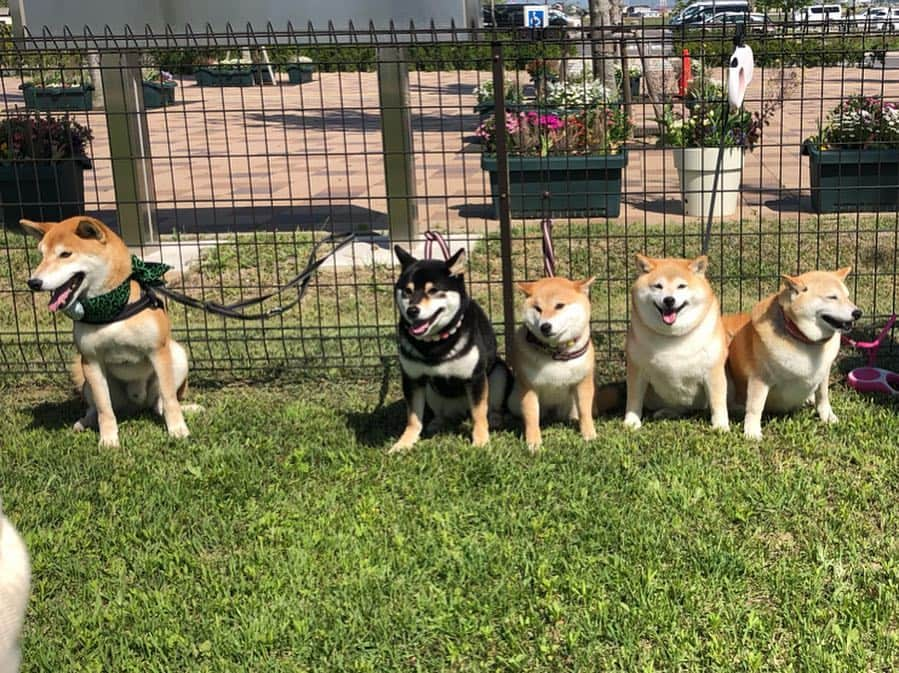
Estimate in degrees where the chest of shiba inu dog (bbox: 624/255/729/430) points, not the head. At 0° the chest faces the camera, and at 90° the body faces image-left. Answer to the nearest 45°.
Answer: approximately 0°

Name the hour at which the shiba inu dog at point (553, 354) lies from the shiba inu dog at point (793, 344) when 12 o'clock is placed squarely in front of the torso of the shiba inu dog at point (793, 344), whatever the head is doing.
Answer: the shiba inu dog at point (553, 354) is roughly at 4 o'clock from the shiba inu dog at point (793, 344).

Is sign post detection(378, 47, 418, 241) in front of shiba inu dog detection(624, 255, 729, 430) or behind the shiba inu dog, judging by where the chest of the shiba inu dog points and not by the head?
behind

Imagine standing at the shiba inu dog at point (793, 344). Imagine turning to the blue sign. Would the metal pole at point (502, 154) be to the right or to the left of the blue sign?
left

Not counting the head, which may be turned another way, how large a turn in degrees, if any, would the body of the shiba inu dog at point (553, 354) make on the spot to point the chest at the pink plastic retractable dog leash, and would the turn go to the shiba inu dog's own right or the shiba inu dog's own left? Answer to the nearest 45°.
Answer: approximately 135° to the shiba inu dog's own left

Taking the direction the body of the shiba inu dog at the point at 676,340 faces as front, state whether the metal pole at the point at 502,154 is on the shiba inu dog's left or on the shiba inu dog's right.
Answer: on the shiba inu dog's right

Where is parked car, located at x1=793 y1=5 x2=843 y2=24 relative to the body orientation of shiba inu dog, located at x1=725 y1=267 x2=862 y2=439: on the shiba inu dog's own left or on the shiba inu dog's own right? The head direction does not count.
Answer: on the shiba inu dog's own left

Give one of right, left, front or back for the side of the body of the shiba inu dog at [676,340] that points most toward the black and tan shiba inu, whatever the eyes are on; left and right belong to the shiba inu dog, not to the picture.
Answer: right

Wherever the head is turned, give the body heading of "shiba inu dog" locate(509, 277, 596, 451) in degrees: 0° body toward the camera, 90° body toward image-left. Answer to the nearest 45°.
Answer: approximately 0°

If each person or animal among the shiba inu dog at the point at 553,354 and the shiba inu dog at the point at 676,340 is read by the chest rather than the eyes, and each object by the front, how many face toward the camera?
2
